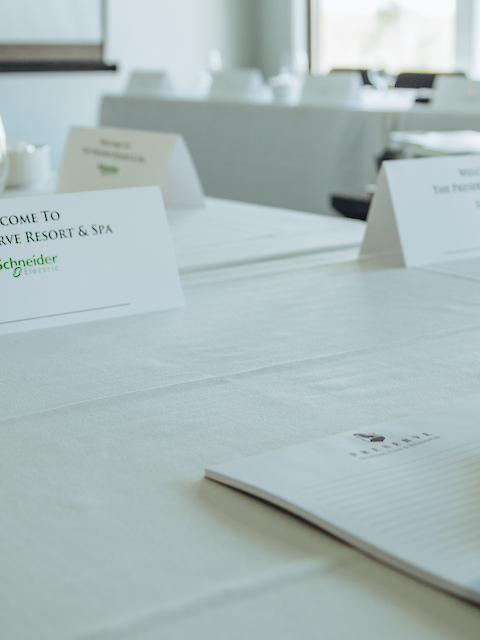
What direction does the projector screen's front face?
toward the camera

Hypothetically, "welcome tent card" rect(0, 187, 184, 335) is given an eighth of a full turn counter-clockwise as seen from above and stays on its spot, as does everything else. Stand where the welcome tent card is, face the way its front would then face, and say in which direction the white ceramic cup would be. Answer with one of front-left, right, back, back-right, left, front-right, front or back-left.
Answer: back-left

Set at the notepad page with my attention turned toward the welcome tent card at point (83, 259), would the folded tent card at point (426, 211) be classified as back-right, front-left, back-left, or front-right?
front-right

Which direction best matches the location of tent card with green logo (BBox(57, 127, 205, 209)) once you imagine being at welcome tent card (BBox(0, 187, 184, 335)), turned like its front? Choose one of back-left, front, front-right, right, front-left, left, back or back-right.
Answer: back

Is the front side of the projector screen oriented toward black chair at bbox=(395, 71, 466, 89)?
no

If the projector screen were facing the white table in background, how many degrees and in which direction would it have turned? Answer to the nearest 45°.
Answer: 0° — it already faces it

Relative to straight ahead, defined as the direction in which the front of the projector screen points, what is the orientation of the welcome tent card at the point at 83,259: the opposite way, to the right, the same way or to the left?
the same way

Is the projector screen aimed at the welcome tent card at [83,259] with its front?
yes

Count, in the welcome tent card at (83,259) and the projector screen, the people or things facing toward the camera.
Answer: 2

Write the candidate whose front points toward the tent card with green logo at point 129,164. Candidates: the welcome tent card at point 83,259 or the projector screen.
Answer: the projector screen

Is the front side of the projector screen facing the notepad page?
yes
